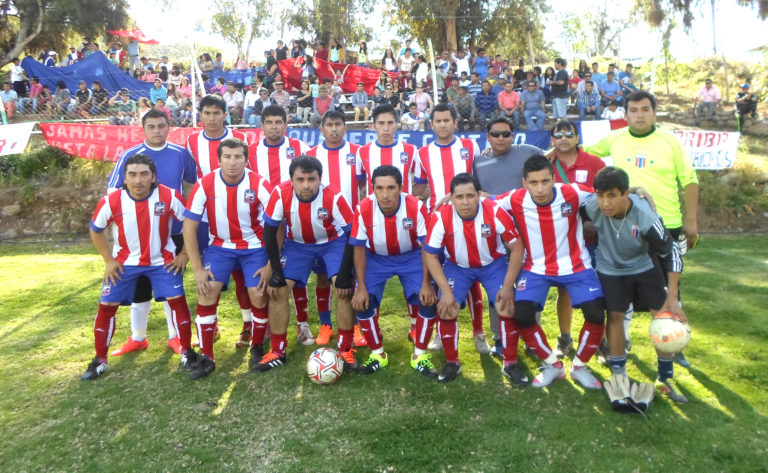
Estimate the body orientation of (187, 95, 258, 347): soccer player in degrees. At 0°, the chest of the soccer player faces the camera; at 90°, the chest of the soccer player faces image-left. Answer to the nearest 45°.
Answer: approximately 0°

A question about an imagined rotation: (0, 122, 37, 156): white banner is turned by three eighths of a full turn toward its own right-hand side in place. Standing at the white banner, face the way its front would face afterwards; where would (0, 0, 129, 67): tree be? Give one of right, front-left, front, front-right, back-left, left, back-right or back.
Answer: front-right

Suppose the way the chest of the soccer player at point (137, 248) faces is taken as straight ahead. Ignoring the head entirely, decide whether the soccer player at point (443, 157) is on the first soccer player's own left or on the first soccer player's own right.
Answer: on the first soccer player's own left

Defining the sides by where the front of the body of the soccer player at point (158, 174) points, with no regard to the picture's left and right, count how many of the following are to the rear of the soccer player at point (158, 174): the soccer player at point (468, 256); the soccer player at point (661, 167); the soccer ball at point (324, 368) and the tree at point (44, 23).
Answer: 1

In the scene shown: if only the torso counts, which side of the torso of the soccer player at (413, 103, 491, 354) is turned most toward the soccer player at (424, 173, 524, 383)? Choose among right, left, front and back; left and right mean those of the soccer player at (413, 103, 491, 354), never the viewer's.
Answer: front

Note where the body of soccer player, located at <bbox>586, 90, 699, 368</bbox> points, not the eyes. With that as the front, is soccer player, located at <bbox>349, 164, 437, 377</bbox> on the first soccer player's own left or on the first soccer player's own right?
on the first soccer player's own right
